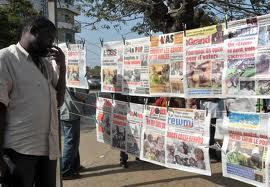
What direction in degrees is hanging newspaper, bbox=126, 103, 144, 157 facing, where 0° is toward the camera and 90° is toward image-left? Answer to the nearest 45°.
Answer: approximately 45°

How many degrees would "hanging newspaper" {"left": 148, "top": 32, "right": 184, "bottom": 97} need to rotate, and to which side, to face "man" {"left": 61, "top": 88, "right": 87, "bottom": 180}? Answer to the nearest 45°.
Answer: approximately 90° to its right

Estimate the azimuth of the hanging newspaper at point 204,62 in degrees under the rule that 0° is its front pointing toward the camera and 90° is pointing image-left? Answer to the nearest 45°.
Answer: approximately 45°
